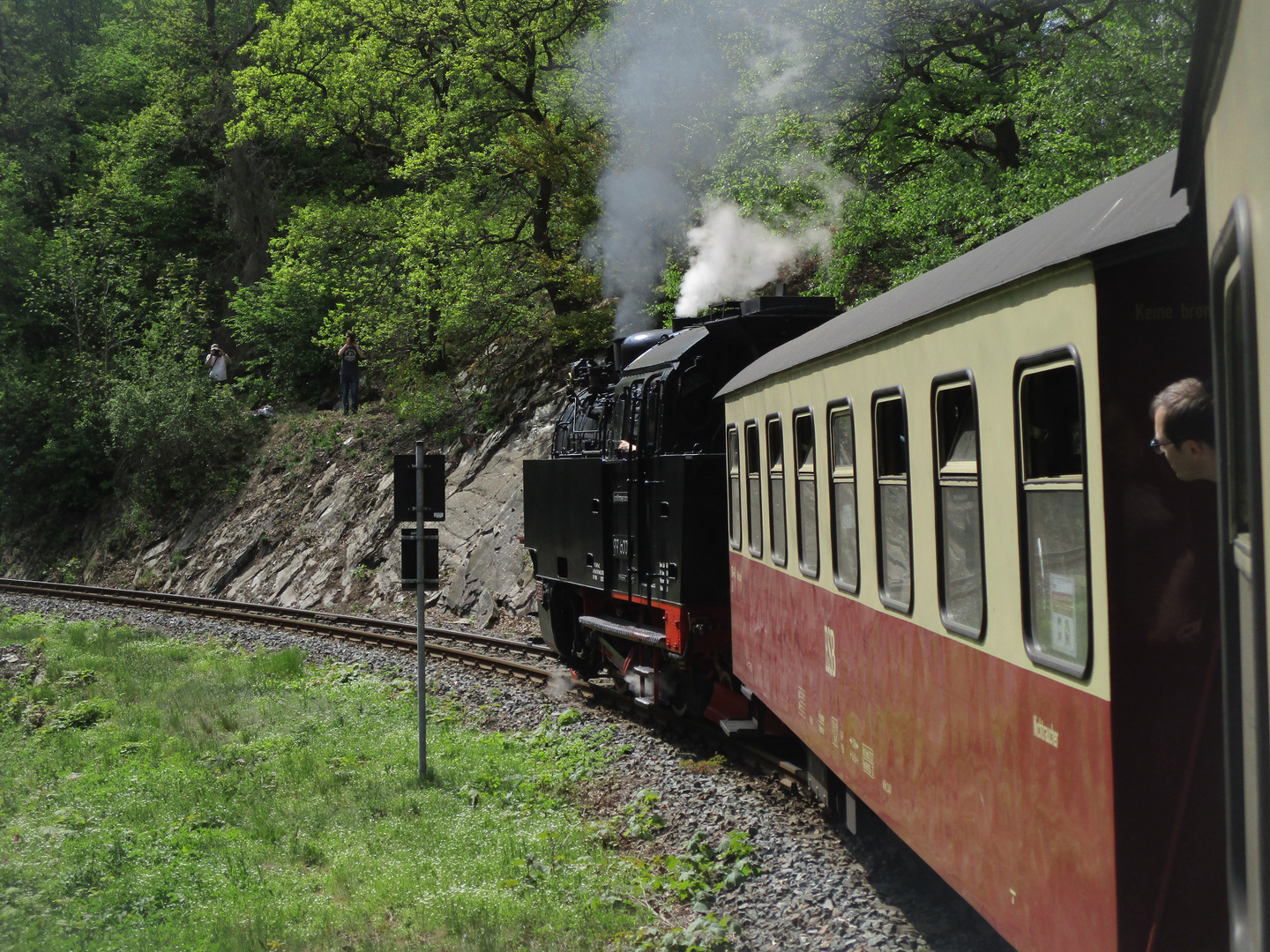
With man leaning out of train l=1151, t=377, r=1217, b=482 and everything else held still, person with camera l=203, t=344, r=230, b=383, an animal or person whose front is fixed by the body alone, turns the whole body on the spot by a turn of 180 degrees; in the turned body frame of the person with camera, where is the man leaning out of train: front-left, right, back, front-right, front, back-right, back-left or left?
back

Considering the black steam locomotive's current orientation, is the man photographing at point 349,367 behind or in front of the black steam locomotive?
in front

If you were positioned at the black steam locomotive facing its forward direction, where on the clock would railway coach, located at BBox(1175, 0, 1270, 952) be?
The railway coach is roughly at 7 o'clock from the black steam locomotive.

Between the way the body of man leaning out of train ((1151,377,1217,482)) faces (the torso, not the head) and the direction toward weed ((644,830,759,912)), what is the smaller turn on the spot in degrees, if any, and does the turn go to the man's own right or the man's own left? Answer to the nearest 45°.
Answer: approximately 45° to the man's own right

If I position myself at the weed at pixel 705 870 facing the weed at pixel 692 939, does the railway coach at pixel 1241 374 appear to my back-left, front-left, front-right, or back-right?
front-left

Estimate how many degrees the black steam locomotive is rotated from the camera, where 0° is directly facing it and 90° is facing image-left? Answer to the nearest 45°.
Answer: approximately 135°

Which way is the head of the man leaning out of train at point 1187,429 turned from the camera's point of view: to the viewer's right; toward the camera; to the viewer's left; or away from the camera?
to the viewer's left

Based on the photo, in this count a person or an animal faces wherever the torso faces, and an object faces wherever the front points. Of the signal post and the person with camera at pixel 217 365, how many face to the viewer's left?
0

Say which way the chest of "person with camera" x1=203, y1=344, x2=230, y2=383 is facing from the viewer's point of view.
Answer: toward the camera

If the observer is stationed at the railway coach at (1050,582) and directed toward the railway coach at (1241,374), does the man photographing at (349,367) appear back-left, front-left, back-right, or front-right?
back-right

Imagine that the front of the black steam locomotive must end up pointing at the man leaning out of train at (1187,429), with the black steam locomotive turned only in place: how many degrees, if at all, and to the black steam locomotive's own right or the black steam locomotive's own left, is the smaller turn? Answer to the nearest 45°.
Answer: approximately 135° to the black steam locomotive's own left

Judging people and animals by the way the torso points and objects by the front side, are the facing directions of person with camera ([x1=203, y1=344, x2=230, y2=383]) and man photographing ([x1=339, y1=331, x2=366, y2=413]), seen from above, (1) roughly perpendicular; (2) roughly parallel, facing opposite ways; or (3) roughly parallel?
roughly parallel
